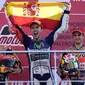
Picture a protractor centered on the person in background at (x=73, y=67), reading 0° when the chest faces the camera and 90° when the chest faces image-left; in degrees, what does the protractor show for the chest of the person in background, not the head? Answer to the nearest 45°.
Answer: approximately 0°

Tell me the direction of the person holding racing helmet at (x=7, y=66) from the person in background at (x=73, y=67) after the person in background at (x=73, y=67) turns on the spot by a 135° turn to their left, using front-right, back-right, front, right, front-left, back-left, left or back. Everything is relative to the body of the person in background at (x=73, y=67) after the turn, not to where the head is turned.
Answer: back-left

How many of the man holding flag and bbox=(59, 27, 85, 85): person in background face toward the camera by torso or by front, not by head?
2

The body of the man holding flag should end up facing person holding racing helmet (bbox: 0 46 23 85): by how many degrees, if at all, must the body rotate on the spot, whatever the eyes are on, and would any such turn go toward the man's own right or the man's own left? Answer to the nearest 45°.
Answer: approximately 90° to the man's own right

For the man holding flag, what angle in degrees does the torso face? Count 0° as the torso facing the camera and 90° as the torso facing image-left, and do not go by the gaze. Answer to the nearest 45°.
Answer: approximately 0°
